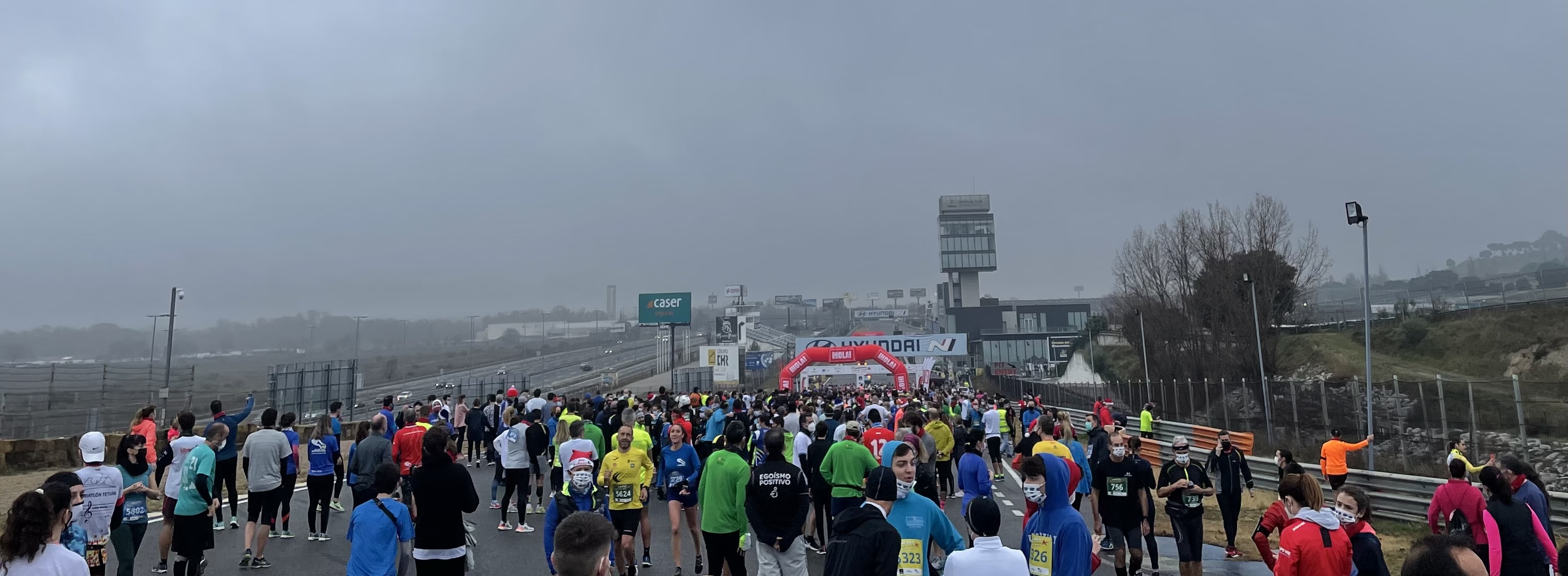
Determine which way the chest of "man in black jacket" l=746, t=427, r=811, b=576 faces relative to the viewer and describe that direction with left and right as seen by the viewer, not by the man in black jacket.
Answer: facing away from the viewer

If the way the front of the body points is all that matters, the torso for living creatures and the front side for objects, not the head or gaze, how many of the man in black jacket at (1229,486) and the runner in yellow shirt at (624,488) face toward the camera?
2

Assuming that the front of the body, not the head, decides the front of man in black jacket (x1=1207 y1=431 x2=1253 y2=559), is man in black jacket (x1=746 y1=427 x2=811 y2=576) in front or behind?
in front

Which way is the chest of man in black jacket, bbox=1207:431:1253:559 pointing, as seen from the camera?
toward the camera

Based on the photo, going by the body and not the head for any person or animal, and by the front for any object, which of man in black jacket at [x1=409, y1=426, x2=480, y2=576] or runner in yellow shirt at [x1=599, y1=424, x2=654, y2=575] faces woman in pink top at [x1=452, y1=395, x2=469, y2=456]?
the man in black jacket

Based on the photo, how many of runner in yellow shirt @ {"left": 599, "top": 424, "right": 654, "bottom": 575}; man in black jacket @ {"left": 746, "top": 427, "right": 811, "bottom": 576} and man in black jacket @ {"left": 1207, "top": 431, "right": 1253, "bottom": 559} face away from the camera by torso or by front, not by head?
1

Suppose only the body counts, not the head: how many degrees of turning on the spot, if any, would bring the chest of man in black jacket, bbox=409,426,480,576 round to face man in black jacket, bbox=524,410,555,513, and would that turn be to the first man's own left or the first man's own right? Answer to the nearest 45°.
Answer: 0° — they already face them

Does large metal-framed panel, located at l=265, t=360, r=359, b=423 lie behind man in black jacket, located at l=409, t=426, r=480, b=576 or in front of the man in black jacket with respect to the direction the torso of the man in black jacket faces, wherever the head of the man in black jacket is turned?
in front

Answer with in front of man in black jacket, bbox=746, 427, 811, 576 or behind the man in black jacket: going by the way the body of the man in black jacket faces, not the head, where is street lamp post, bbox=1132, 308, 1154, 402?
in front

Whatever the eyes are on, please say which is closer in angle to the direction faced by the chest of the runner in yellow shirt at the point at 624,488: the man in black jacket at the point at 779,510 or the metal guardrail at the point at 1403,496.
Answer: the man in black jacket

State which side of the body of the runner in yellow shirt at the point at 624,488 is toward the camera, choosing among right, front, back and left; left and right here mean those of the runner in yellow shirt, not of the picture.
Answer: front

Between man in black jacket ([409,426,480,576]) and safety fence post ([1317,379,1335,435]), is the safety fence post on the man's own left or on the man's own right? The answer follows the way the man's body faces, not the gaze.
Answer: on the man's own right

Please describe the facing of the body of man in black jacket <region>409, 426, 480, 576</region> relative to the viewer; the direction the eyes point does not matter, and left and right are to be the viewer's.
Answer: facing away from the viewer

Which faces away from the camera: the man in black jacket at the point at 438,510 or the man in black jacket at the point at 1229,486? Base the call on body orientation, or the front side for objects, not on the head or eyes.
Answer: the man in black jacket at the point at 438,510
